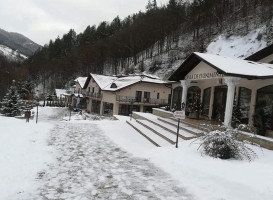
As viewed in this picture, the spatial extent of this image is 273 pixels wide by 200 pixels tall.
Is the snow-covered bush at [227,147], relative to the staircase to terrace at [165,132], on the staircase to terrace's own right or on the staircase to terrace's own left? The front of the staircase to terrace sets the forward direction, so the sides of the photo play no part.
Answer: on the staircase to terrace's own left

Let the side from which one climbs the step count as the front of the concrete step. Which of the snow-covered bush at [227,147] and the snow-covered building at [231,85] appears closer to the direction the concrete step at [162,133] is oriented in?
the snow-covered bush

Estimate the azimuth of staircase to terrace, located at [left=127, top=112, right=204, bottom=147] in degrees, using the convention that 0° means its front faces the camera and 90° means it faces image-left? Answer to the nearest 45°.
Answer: approximately 45°

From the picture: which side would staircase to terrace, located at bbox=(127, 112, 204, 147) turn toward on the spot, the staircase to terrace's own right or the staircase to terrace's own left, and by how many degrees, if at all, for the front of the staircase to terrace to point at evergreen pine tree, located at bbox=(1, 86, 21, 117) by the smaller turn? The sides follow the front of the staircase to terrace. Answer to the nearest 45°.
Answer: approximately 90° to the staircase to terrace's own right

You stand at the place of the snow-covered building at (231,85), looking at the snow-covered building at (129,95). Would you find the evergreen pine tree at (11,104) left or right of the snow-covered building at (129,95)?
left

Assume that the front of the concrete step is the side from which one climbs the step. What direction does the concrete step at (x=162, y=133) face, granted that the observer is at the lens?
facing the viewer and to the left of the viewer

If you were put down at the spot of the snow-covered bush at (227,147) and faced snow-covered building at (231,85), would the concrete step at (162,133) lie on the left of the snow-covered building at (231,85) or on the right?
left

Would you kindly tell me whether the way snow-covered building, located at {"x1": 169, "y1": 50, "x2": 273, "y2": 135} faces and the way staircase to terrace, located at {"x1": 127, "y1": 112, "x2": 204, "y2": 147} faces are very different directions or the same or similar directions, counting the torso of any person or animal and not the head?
same or similar directions

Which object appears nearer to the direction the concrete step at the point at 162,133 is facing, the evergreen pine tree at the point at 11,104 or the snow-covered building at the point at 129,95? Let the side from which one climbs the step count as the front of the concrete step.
the evergreen pine tree

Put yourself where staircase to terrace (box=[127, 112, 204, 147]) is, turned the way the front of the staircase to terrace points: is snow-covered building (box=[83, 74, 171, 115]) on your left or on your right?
on your right

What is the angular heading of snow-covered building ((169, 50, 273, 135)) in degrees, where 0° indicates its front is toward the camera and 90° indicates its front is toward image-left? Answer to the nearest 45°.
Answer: approximately 45°

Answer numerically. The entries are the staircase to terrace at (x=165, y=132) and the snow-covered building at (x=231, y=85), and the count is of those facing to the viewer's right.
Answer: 0

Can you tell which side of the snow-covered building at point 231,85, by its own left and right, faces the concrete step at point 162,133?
front

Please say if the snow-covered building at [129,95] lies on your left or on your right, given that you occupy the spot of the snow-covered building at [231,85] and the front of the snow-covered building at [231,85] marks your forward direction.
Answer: on your right

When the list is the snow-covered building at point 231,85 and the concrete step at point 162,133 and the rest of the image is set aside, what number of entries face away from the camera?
0
